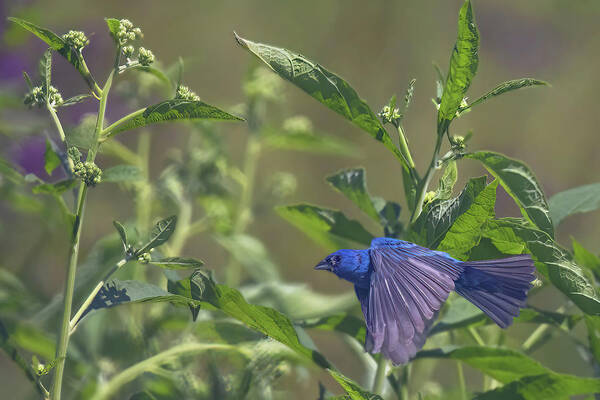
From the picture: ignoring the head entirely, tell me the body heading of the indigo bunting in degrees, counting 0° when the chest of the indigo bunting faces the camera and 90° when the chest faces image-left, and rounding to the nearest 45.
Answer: approximately 90°

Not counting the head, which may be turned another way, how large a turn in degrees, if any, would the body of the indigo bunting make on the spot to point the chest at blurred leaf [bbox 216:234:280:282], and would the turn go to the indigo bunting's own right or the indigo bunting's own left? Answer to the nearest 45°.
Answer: approximately 45° to the indigo bunting's own right
